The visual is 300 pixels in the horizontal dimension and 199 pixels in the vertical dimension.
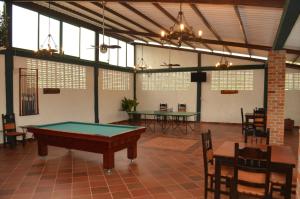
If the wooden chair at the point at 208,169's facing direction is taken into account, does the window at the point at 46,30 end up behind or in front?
behind

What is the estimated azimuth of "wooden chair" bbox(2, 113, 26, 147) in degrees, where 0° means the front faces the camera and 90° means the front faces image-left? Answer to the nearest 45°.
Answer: approximately 315°

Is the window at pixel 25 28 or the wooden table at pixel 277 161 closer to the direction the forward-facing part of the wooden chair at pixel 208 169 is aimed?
the wooden table

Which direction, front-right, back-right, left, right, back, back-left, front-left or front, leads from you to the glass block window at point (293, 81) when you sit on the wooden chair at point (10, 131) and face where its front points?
front-left

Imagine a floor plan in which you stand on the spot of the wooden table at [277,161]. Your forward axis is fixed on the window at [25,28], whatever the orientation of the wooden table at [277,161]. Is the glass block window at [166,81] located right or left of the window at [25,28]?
right

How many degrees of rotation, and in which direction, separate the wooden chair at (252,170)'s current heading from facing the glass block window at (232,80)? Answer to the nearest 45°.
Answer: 0° — it already faces it

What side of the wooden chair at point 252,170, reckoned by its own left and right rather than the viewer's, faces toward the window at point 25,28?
left

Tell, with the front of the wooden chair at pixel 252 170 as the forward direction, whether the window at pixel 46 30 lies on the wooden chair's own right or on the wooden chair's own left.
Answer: on the wooden chair's own left

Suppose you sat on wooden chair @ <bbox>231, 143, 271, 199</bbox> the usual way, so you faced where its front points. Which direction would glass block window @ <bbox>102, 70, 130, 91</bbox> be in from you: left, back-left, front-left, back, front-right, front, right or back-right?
front-left

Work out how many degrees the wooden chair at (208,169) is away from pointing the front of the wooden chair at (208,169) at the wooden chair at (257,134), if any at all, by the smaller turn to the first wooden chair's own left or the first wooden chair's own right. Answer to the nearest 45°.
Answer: approximately 45° to the first wooden chair's own left

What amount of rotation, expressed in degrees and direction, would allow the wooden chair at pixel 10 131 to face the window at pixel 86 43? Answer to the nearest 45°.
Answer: approximately 90° to its left

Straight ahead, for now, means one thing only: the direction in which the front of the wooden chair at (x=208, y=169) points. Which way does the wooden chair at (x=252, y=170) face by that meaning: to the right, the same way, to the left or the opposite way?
to the left

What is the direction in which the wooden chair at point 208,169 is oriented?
to the viewer's right

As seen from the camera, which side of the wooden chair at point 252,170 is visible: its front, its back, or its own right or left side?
back

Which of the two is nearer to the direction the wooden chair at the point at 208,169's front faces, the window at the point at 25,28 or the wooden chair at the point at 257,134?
the wooden chair
